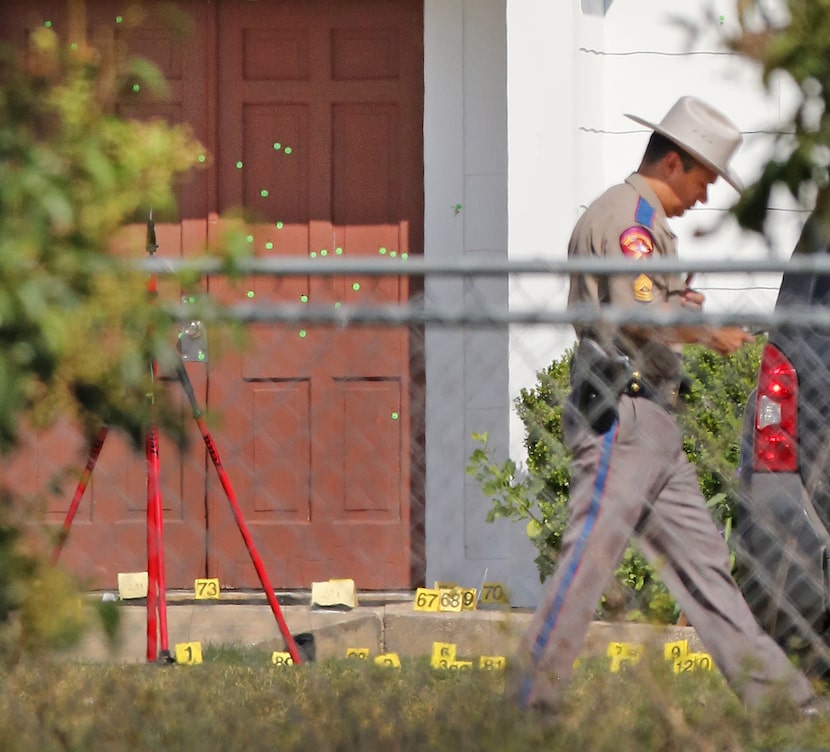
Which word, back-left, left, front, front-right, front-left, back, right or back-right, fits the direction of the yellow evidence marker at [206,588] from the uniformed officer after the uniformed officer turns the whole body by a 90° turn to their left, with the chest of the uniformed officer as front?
front-left

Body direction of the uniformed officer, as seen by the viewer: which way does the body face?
to the viewer's right

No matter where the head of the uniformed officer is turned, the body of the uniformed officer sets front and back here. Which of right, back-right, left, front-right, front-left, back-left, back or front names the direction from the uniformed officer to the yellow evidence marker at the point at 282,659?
back-left

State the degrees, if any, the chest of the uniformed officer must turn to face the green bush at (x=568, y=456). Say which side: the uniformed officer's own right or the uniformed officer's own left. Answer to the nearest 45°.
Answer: approximately 90° to the uniformed officer's own left

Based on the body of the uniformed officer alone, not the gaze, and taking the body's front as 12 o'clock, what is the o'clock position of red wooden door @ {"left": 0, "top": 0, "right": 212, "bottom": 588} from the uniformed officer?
The red wooden door is roughly at 7 o'clock from the uniformed officer.

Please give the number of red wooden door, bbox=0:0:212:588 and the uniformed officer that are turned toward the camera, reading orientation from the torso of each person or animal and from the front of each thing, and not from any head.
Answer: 1

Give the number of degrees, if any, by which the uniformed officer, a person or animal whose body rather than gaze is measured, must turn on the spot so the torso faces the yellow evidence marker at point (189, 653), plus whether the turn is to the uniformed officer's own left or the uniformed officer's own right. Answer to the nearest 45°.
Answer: approximately 135° to the uniformed officer's own left

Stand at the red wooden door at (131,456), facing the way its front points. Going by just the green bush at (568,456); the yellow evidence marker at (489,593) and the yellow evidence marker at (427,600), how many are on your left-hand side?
3

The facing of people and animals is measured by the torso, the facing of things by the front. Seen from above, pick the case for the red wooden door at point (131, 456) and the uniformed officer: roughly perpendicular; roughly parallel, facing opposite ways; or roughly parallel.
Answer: roughly perpendicular

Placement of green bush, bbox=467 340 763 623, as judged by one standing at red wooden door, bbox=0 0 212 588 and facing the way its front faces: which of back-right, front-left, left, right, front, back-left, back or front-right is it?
left

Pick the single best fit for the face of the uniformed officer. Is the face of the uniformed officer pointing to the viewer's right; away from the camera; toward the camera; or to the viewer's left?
to the viewer's right

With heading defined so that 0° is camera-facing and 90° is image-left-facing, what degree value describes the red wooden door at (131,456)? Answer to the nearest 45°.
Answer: approximately 0°
